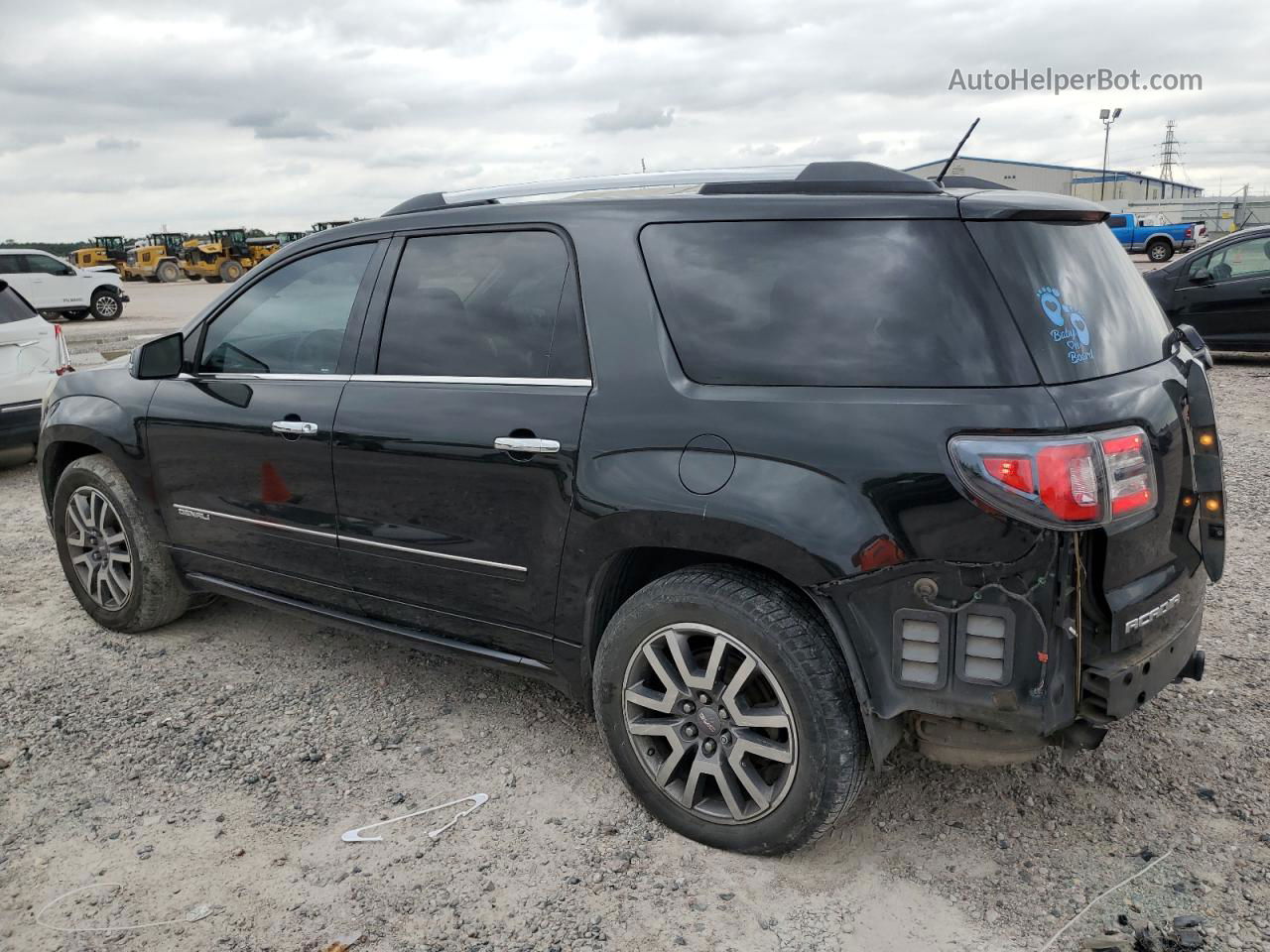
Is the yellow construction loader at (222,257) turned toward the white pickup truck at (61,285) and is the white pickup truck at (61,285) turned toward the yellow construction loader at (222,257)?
no

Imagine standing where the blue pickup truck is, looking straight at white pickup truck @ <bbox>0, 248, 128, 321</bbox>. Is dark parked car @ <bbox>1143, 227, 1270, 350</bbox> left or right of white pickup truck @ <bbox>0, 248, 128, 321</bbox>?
left

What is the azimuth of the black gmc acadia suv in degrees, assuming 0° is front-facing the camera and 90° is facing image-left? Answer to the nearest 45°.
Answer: approximately 135°

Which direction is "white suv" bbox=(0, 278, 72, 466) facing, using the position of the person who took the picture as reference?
facing to the left of the viewer

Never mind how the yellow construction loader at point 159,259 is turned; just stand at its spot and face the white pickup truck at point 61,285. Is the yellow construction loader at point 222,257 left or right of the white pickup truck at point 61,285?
left

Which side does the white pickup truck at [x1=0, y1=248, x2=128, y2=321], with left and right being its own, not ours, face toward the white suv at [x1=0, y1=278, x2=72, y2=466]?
right

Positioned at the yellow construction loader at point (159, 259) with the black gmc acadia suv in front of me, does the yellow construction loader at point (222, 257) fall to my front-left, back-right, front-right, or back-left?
front-left

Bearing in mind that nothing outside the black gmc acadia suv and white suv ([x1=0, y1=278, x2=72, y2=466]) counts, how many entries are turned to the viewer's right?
0

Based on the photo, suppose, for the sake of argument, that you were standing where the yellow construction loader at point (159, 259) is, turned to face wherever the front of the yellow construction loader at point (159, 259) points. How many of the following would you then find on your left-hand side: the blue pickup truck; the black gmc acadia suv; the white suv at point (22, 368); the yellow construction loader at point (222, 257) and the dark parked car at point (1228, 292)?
0

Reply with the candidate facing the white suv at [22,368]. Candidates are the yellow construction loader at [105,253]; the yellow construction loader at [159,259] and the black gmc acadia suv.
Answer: the black gmc acadia suv

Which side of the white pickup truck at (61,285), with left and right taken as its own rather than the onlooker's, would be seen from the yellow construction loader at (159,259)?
left

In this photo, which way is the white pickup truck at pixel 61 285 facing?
to the viewer's right

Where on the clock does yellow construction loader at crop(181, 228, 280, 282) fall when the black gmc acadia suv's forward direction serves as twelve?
The yellow construction loader is roughly at 1 o'clock from the black gmc acadia suv.

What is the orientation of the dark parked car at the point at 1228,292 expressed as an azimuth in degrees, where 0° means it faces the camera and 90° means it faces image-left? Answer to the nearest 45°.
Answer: approximately 90°

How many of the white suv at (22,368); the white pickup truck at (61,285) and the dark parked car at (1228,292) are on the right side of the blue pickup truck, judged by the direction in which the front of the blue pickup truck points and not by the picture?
0

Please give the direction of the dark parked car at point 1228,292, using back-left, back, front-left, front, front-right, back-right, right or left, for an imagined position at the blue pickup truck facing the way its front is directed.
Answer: left
